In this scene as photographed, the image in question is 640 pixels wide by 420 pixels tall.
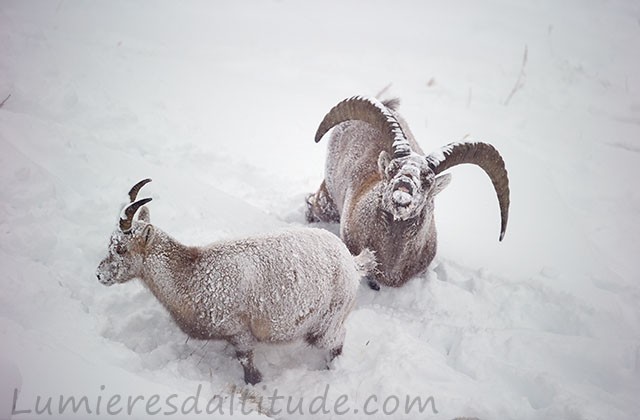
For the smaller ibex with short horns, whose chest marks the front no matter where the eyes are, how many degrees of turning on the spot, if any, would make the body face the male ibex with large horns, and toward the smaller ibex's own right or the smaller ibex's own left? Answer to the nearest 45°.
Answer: approximately 135° to the smaller ibex's own right

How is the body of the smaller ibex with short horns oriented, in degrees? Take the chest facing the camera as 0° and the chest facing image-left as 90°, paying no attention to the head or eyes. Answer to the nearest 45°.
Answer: approximately 90°
